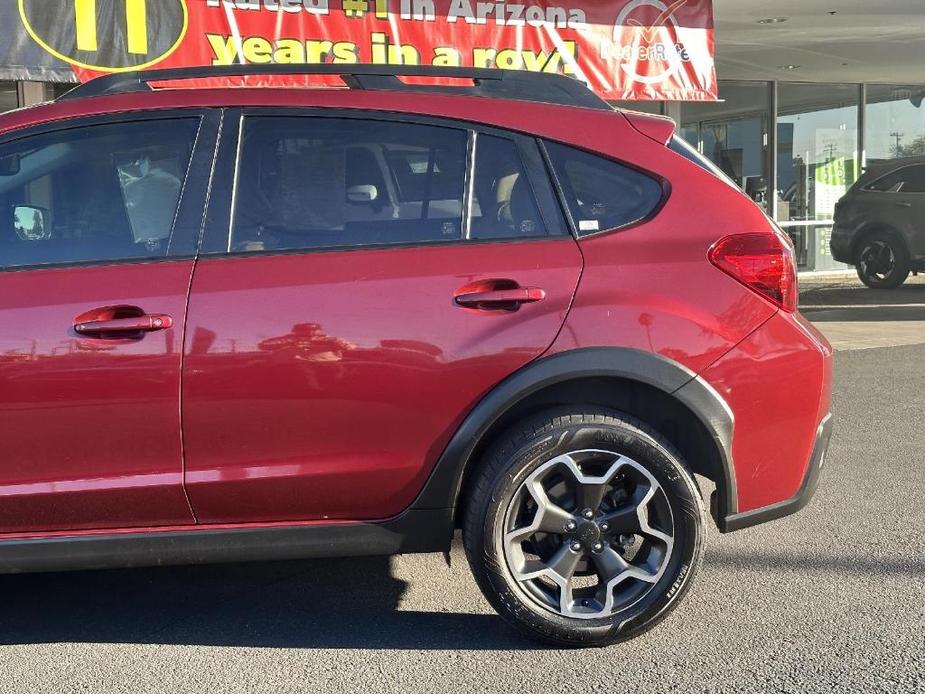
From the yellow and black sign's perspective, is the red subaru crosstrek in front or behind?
in front

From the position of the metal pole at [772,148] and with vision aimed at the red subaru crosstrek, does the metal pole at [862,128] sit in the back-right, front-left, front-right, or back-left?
back-left

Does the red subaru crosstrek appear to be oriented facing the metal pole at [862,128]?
no

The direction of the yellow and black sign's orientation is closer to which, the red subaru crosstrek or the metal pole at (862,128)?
the red subaru crosstrek

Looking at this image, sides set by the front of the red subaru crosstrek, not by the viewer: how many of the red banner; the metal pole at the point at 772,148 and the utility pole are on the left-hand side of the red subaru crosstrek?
0

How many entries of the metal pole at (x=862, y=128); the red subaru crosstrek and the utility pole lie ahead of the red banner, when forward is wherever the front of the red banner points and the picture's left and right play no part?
1

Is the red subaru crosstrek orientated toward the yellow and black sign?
no

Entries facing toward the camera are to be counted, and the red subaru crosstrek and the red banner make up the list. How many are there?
1

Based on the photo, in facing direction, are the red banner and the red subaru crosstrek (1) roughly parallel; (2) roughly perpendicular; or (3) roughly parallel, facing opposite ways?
roughly perpendicular

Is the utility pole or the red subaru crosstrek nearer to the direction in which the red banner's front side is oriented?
the red subaru crosstrek

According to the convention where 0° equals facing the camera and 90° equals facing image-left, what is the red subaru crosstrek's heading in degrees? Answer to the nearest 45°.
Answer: approximately 90°

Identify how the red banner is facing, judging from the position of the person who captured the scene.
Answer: facing the viewer

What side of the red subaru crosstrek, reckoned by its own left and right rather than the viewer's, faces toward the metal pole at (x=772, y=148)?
right

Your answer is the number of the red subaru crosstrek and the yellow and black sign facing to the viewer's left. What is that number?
1

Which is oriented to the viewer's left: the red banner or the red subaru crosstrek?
the red subaru crosstrek

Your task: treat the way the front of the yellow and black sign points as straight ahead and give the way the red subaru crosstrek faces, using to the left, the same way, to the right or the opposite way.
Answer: to the right

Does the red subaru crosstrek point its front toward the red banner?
no
